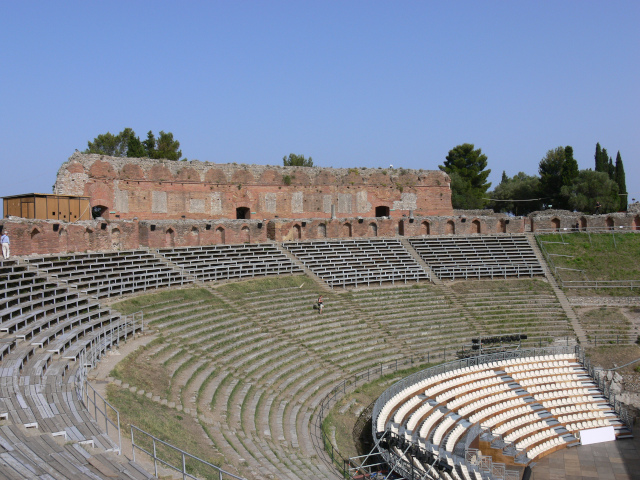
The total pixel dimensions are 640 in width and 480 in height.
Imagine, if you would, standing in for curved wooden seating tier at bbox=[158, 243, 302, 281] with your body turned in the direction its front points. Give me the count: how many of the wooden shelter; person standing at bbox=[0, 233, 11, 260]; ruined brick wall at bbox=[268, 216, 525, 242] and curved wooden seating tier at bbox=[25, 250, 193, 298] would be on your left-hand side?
1

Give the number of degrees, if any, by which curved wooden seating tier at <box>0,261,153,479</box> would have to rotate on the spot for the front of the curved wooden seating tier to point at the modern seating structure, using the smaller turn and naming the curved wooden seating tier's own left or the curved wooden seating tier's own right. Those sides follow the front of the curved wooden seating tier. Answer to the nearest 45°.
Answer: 0° — it already faces it

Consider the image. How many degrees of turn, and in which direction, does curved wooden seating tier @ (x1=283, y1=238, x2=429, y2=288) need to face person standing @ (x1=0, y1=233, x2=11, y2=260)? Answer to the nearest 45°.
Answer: approximately 90° to its right

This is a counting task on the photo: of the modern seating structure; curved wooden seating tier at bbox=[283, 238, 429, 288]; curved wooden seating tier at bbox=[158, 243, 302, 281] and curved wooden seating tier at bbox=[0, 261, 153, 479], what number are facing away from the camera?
0

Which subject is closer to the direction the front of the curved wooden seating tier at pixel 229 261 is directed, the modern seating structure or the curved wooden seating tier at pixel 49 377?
the modern seating structure

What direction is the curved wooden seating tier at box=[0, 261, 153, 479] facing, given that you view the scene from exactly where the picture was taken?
facing to the right of the viewer

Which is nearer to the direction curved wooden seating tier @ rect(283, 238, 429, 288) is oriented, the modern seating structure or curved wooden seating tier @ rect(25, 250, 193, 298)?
the modern seating structure

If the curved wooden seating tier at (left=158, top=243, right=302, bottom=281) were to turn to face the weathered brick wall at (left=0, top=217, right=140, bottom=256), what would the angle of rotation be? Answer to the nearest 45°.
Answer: approximately 135° to its right

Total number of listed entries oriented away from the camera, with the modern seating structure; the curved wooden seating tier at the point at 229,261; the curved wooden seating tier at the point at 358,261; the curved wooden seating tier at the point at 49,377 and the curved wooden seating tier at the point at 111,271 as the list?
0

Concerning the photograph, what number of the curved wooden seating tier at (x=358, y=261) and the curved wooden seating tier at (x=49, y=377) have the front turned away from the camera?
0

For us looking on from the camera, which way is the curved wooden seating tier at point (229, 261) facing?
facing the viewer and to the right of the viewer

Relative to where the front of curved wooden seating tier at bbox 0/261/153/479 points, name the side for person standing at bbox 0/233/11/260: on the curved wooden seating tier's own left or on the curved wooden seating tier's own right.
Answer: on the curved wooden seating tier's own left
